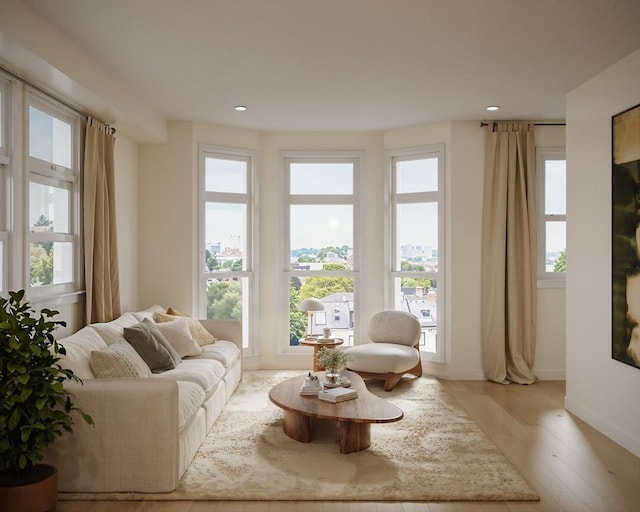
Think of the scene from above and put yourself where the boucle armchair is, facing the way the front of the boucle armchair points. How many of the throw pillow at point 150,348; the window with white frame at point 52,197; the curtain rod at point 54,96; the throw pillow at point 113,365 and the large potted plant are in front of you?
5

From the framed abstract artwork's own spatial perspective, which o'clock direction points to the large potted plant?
The large potted plant is roughly at 12 o'clock from the framed abstract artwork.

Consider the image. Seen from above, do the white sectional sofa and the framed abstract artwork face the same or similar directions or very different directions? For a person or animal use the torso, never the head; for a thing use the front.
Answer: very different directions

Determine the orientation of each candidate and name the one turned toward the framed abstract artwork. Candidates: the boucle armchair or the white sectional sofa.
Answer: the white sectional sofa

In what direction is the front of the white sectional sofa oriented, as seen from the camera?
facing to the right of the viewer

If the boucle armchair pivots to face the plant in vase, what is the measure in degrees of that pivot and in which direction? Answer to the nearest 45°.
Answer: approximately 45° to its left

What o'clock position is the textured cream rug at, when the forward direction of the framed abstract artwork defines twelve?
The textured cream rug is roughly at 12 o'clock from the framed abstract artwork.

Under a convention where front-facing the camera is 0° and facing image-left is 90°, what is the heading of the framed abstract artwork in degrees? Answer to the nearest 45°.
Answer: approximately 45°

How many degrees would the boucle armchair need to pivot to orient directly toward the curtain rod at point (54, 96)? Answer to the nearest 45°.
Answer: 0° — it already faces it
